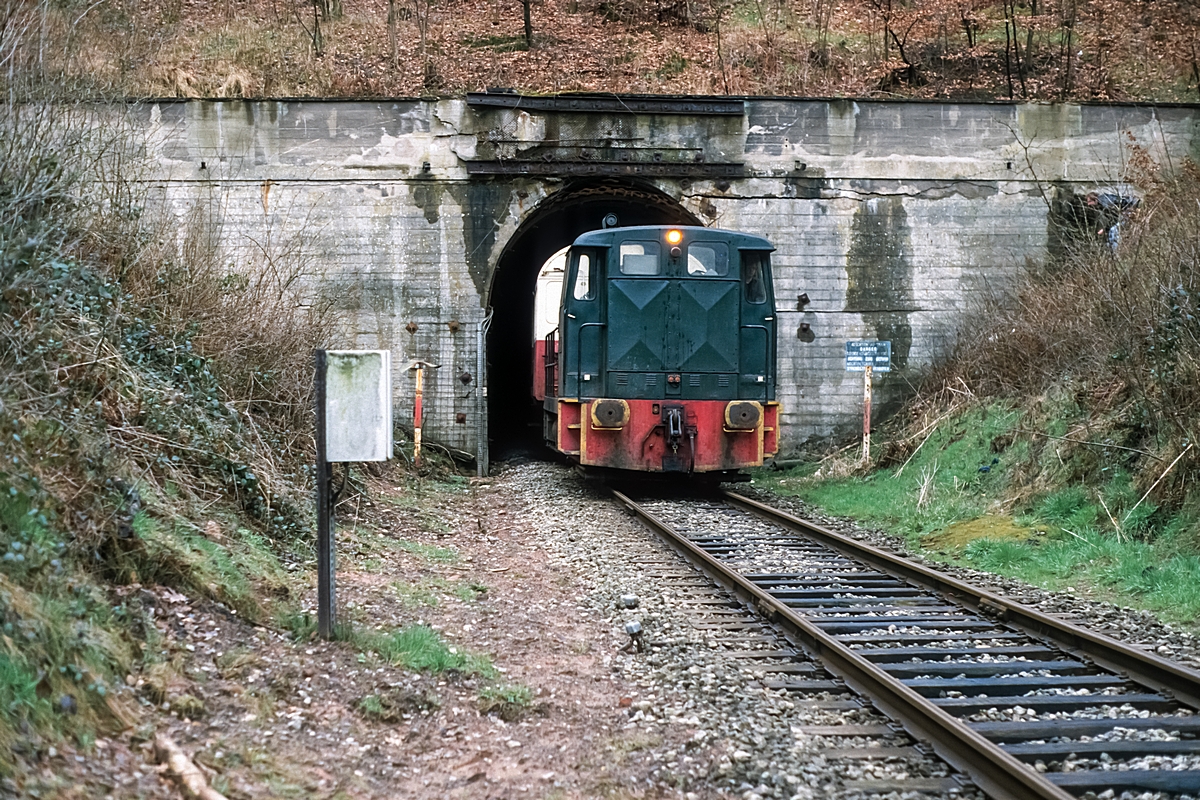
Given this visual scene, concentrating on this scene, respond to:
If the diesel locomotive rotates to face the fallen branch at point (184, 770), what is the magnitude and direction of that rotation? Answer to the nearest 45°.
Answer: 0° — it already faces it

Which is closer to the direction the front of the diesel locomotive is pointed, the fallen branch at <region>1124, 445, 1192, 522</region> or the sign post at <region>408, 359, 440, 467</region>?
the fallen branch

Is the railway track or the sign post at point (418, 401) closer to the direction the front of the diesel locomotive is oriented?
the railway track

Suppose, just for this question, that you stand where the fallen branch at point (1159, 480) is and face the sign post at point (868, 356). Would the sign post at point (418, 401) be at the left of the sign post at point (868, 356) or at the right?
left

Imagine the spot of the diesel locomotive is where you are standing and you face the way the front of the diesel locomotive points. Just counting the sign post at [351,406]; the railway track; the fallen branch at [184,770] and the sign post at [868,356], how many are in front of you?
3

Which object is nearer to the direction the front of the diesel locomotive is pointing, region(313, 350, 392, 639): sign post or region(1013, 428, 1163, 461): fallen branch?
the sign post

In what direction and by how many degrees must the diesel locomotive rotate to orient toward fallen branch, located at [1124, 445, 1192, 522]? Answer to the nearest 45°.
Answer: approximately 45° to its left

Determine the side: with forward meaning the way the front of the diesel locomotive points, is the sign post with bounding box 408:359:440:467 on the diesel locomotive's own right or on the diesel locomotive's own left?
on the diesel locomotive's own right

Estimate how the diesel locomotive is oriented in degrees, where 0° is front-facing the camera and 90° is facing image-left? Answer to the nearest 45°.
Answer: approximately 0°

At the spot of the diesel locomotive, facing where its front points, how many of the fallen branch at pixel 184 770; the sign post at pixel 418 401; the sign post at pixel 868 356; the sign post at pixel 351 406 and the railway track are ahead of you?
3

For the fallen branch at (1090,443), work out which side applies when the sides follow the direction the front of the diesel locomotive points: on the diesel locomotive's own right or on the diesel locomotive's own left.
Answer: on the diesel locomotive's own left
